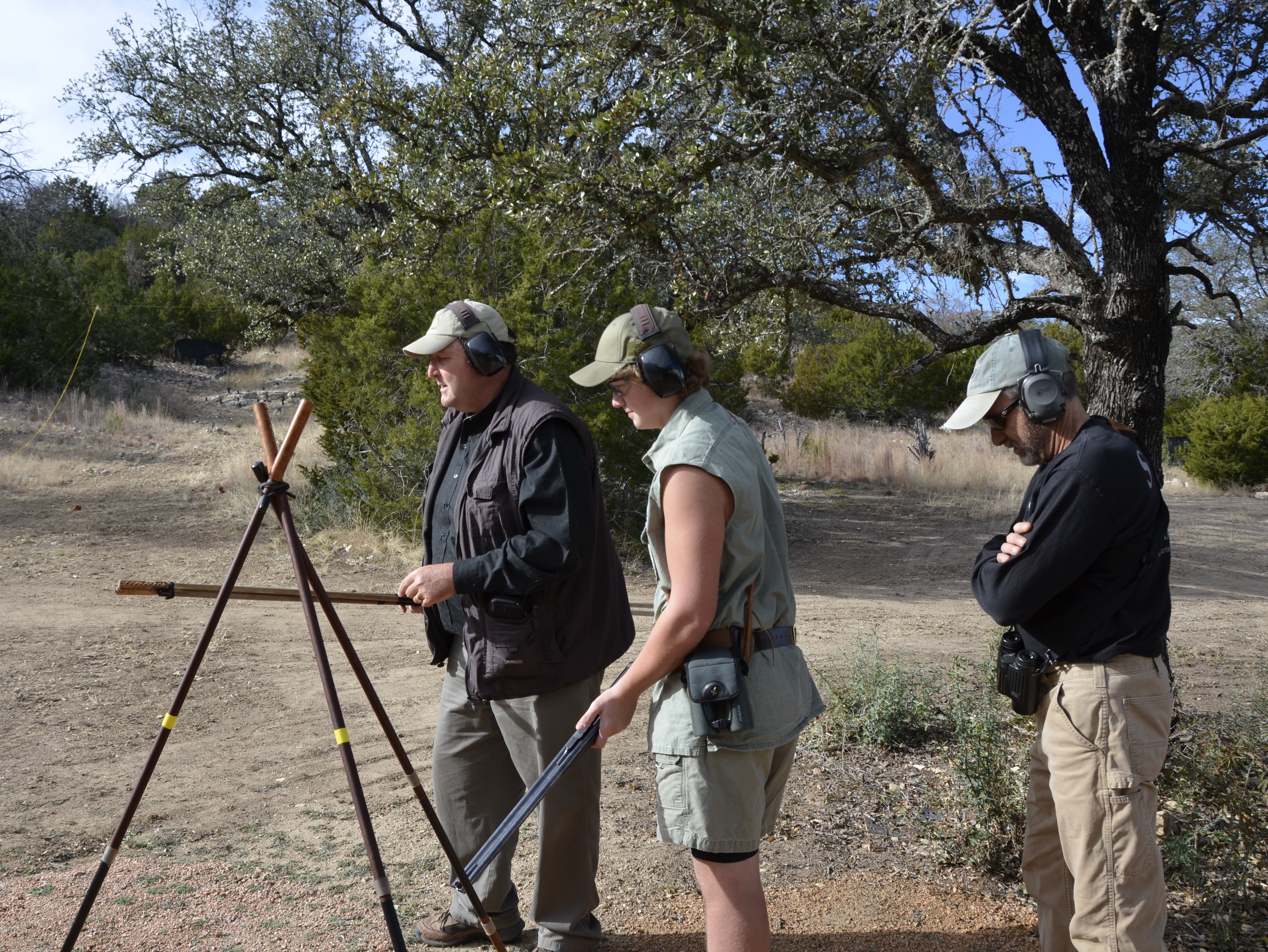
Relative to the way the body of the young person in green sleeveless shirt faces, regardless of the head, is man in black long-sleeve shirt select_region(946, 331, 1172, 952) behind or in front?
behind

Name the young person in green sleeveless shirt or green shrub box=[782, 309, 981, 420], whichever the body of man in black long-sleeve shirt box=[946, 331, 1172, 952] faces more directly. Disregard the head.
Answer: the young person in green sleeveless shirt

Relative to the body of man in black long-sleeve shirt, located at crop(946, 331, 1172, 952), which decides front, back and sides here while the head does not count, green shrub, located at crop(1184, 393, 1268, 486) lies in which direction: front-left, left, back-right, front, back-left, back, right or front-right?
right

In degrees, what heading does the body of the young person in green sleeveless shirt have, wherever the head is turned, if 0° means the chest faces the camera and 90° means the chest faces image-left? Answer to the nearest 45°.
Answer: approximately 90°

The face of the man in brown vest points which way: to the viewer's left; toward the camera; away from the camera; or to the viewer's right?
to the viewer's left

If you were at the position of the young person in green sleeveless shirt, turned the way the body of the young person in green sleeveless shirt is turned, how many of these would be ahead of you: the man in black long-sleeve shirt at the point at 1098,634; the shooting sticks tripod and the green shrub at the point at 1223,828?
1

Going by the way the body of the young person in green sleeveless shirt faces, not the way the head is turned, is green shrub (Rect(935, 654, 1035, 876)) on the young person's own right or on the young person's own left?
on the young person's own right

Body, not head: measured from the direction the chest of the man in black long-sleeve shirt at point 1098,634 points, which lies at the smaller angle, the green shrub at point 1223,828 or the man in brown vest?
the man in brown vest

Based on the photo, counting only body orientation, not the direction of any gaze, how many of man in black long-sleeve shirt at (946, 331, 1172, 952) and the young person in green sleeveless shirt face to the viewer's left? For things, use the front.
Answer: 2

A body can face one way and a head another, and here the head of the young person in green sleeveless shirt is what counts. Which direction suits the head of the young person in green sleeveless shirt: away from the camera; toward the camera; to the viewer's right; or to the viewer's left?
to the viewer's left

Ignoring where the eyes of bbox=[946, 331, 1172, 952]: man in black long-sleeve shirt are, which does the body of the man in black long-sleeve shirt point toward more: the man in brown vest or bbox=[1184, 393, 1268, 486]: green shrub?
the man in brown vest

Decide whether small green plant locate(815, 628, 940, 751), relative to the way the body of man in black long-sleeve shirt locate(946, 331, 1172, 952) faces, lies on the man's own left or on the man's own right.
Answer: on the man's own right

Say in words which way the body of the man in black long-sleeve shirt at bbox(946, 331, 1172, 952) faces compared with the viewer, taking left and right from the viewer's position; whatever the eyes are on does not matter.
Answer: facing to the left of the viewer

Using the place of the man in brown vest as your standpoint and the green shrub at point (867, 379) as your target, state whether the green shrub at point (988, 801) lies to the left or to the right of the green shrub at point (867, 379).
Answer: right

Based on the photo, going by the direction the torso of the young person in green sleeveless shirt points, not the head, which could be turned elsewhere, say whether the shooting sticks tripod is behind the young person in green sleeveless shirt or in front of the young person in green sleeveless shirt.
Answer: in front
